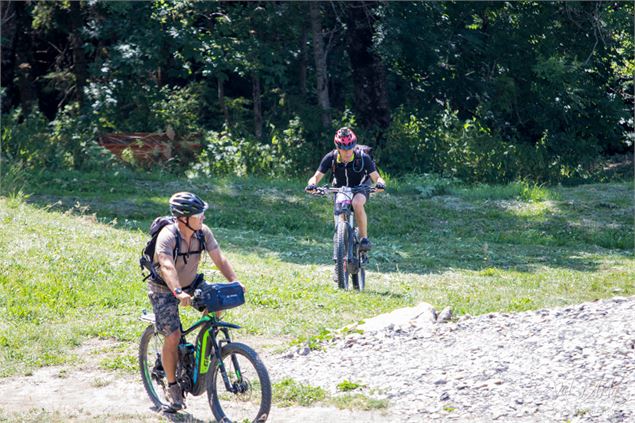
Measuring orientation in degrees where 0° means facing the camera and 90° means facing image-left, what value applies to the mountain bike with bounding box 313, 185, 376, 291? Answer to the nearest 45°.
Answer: approximately 0°

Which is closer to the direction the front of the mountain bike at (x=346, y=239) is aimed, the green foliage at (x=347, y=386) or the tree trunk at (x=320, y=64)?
the green foliage

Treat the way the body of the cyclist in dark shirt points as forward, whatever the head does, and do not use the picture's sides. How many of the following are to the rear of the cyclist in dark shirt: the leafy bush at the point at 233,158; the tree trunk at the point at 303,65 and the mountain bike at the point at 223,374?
2

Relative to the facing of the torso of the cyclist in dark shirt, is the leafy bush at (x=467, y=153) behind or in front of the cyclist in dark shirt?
behind

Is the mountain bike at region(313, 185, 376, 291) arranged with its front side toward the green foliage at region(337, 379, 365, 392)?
yes

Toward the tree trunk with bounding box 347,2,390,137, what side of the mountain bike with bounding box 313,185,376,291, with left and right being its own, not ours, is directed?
back

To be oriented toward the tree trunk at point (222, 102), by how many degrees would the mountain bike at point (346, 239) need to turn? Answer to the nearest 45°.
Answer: approximately 180°

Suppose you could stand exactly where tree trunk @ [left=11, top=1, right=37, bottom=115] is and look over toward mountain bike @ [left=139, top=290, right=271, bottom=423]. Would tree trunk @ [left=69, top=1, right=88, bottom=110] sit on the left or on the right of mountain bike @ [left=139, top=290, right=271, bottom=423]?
left

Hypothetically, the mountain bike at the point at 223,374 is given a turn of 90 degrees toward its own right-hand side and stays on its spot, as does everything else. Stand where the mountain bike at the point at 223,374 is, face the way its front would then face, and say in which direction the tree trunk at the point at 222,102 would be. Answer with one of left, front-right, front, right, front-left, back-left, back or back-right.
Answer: back-right

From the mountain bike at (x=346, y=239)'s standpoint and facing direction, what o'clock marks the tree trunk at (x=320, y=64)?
The tree trunk is roughly at 6 o'clock from the mountain bike.

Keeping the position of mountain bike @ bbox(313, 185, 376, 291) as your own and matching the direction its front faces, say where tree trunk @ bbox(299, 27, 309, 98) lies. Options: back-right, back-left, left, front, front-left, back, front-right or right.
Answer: back

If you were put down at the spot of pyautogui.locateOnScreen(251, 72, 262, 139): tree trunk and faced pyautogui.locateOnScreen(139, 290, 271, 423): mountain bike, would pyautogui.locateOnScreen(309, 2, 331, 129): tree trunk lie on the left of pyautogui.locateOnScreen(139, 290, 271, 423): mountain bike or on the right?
left

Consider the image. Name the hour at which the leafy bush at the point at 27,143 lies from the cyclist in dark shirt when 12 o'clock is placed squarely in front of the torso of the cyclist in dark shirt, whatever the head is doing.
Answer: The leafy bush is roughly at 5 o'clock from the cyclist in dark shirt.

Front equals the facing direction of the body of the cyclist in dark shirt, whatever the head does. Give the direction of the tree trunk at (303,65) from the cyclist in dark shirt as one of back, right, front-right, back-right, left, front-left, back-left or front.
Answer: back
